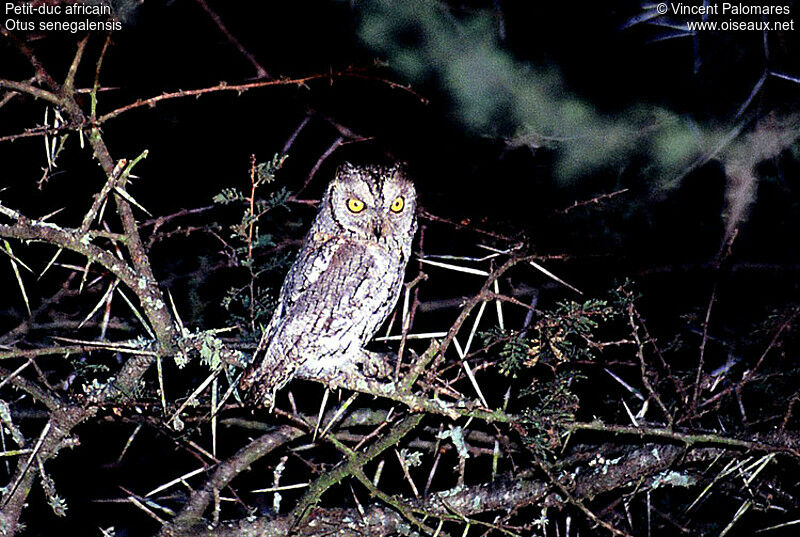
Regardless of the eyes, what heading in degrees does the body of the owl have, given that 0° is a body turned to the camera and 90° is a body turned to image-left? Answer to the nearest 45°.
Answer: approximately 315°
